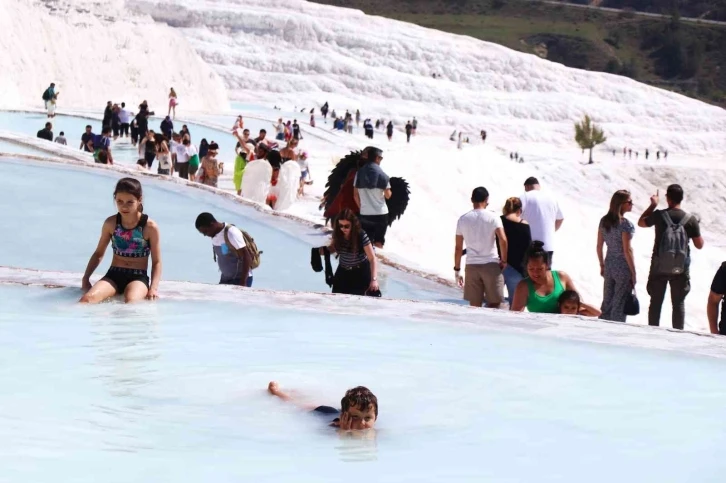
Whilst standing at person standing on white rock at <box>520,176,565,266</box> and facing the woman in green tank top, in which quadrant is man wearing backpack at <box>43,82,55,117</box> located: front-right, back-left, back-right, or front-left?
back-right

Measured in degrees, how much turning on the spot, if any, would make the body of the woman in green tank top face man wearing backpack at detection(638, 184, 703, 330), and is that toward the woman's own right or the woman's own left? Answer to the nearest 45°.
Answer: approximately 135° to the woman's own left

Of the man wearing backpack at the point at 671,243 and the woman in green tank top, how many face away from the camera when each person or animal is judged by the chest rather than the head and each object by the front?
1

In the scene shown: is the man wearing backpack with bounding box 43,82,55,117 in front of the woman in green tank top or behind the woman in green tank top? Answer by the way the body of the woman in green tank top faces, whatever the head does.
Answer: behind

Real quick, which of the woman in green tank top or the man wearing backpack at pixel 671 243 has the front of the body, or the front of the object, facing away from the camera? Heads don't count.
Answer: the man wearing backpack

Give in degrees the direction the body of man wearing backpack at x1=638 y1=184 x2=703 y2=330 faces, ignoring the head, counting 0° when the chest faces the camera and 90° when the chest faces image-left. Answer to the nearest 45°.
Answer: approximately 180°
